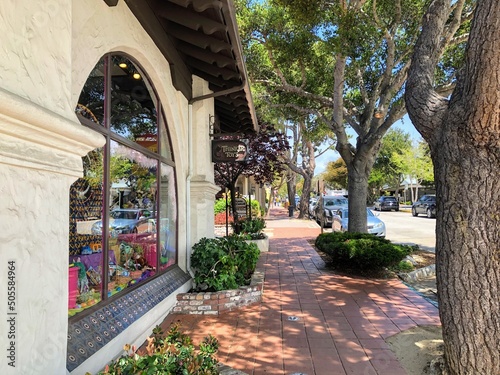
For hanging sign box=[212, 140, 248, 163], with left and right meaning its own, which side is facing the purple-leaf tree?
back

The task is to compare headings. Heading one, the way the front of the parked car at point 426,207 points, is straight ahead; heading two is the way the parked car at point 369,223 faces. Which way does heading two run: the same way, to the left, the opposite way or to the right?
the opposite way

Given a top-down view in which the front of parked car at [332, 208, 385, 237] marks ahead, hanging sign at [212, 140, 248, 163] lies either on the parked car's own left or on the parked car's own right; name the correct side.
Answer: on the parked car's own right

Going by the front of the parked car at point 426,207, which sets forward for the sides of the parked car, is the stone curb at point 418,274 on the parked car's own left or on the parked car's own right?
on the parked car's own left

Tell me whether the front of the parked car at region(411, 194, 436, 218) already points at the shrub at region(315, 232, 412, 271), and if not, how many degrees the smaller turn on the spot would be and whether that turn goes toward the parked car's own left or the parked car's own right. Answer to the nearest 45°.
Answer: approximately 135° to the parked car's own left

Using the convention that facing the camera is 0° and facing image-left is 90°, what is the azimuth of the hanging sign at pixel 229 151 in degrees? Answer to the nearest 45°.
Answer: approximately 0°

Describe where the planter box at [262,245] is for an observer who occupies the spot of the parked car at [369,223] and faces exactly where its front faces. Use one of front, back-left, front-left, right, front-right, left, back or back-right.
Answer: right

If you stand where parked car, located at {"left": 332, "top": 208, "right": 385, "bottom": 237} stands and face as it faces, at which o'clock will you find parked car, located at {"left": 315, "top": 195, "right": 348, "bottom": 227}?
parked car, located at {"left": 315, "top": 195, "right": 348, "bottom": 227} is roughly at 7 o'clock from parked car, located at {"left": 332, "top": 208, "right": 385, "bottom": 237}.

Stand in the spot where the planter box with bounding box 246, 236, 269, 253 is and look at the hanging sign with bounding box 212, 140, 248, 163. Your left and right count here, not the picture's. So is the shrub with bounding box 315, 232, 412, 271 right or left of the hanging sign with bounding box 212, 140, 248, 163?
left

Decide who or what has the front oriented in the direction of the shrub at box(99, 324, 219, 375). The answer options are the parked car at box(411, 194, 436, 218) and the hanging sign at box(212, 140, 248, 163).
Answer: the hanging sign
